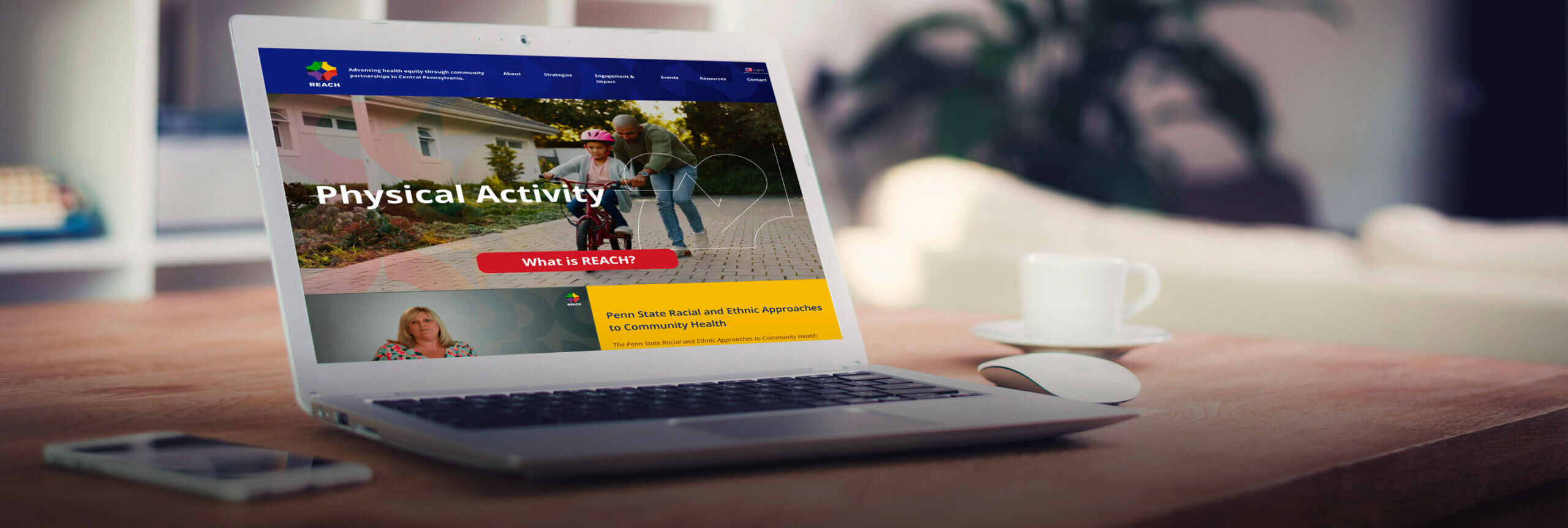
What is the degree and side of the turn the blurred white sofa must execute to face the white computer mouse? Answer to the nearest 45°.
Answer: approximately 45° to its left

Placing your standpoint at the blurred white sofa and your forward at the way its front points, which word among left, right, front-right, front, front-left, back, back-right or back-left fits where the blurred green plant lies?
back-right

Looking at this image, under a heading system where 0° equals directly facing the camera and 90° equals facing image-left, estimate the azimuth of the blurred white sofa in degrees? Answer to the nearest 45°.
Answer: approximately 45°
